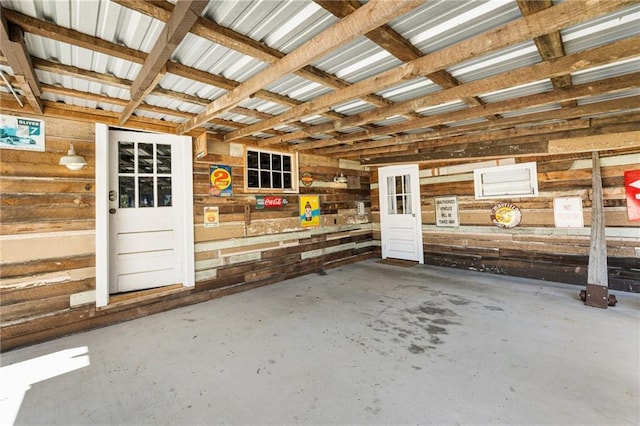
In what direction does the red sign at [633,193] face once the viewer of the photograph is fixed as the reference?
facing the viewer

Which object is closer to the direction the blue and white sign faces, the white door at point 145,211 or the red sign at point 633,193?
the red sign

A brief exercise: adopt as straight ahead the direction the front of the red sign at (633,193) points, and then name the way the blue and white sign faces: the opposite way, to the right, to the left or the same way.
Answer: to the left

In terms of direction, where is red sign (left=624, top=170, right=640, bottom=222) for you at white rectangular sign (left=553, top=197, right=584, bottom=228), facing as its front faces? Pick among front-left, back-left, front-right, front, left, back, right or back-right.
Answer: left

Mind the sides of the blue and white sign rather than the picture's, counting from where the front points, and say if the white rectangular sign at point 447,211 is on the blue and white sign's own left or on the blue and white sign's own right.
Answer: on the blue and white sign's own left

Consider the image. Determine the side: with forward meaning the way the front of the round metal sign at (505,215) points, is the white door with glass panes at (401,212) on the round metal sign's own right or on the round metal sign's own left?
on the round metal sign's own right

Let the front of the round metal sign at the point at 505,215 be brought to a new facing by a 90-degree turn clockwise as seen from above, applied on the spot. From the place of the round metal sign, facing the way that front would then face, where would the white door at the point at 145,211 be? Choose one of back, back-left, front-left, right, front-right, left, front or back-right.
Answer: front-left

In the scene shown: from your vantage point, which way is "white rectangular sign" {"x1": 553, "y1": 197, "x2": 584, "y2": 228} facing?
toward the camera

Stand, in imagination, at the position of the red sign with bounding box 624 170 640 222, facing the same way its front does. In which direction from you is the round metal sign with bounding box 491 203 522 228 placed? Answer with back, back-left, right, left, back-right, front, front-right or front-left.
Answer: right

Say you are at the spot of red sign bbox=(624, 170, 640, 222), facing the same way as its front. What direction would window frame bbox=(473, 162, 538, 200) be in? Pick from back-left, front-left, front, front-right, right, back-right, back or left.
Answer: right
